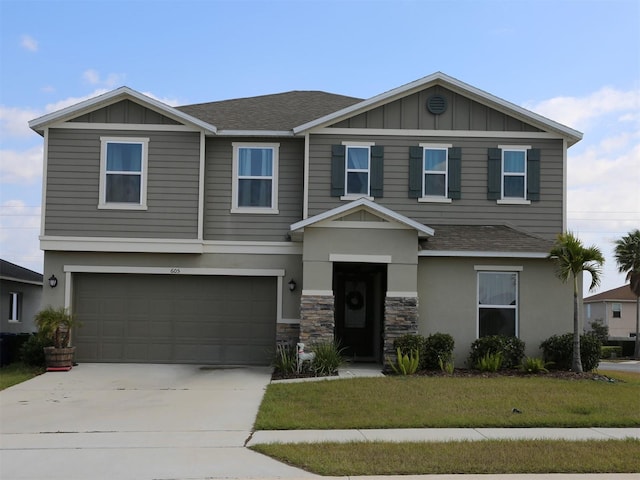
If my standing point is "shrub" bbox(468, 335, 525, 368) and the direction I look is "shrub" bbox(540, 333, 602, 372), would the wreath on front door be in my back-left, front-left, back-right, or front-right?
back-left

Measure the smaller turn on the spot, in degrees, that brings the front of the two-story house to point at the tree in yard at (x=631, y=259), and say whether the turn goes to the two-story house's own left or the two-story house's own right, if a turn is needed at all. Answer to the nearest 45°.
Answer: approximately 135° to the two-story house's own left

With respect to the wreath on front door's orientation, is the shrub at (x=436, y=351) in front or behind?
in front

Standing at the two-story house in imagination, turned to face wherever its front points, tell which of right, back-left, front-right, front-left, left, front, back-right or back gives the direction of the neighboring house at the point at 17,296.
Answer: back-right

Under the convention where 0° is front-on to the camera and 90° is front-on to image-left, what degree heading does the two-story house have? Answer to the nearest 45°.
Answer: approximately 0°
